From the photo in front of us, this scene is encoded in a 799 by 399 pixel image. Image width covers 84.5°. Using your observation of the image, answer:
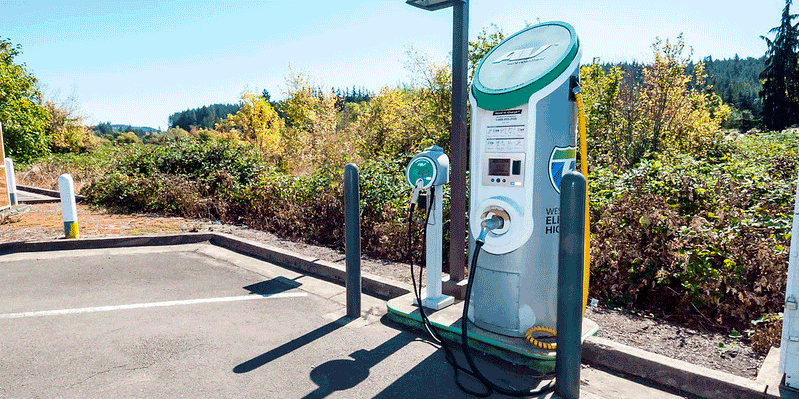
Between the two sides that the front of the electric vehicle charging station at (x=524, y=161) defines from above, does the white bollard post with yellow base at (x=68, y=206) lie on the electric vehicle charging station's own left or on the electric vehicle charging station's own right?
on the electric vehicle charging station's own right

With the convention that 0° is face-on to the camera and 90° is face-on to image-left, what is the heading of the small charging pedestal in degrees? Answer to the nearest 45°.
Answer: approximately 45°

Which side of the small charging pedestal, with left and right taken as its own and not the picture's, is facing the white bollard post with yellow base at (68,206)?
right

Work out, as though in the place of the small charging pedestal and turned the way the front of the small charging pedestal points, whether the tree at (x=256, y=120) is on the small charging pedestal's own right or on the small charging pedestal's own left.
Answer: on the small charging pedestal's own right

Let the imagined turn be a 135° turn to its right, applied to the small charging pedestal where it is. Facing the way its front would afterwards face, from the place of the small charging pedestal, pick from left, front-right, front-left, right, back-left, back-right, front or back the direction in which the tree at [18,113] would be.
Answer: front-left

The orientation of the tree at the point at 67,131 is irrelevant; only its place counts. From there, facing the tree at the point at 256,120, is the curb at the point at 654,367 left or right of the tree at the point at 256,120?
right

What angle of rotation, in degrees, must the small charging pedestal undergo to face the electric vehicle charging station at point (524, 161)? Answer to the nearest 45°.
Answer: approximately 90° to its left

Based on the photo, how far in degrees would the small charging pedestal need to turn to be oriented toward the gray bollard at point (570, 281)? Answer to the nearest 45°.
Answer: approximately 90° to its left

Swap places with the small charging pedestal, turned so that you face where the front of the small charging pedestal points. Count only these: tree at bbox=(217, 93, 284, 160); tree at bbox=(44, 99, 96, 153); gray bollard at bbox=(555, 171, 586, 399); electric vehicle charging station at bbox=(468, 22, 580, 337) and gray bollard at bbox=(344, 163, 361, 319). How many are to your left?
2

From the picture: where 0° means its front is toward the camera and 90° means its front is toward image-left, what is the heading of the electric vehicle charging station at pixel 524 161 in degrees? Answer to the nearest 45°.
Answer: approximately 45°

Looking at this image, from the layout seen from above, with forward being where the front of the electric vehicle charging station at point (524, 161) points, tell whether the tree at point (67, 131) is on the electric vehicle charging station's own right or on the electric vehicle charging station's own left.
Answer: on the electric vehicle charging station's own right

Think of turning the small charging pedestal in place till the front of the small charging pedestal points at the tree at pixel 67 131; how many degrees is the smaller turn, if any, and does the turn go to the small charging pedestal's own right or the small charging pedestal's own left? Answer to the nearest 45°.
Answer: approximately 90° to the small charging pedestal's own right
